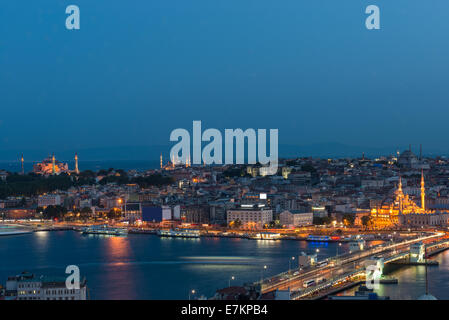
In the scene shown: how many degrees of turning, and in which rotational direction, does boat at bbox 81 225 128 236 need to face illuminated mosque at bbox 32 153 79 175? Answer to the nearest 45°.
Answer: approximately 90° to its right

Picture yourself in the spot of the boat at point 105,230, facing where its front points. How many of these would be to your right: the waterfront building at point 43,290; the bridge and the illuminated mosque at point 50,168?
1

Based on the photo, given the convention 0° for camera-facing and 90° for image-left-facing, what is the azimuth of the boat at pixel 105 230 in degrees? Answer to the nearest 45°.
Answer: approximately 90°

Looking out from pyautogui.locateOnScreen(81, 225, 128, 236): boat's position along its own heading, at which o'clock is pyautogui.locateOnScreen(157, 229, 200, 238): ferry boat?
The ferry boat is roughly at 7 o'clock from the boat.
